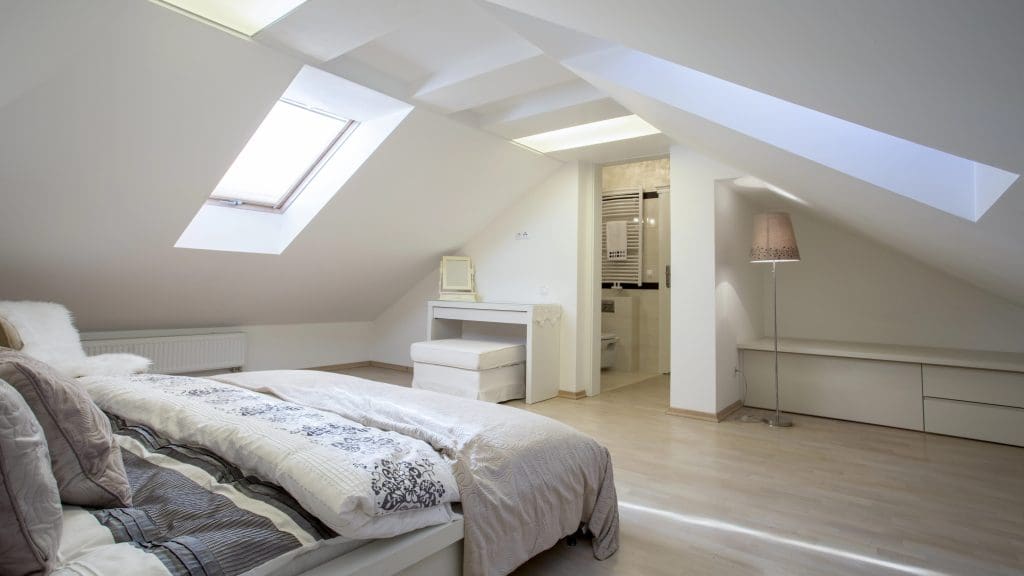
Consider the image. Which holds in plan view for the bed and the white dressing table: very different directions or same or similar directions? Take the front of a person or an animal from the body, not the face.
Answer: very different directions

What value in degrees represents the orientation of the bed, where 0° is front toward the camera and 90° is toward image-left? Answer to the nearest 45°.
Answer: approximately 225°

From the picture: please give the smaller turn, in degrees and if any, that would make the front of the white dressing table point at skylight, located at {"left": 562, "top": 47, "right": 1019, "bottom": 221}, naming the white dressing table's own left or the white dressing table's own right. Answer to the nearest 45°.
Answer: approximately 45° to the white dressing table's own left

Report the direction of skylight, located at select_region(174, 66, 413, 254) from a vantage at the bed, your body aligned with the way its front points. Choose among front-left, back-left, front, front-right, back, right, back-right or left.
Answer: front-left

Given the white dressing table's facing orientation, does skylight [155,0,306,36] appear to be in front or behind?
in front

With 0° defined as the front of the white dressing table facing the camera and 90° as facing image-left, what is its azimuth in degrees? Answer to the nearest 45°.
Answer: approximately 45°
